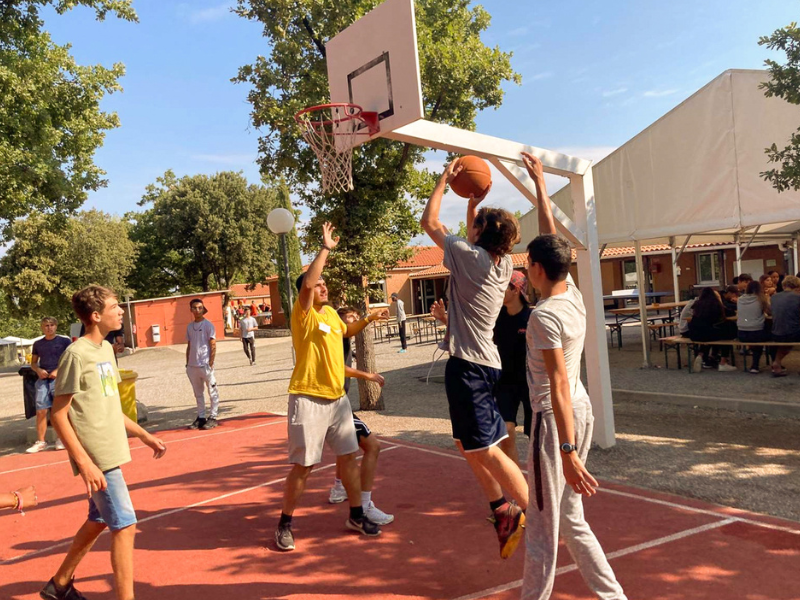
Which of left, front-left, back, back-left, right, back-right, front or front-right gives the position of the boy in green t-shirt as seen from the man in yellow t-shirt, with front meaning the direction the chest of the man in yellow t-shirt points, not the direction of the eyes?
right

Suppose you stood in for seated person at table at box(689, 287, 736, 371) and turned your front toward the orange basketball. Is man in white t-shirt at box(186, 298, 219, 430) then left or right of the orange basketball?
right

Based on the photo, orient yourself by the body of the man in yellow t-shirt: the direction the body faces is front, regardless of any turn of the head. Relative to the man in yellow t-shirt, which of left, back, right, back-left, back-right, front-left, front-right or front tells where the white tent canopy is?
left

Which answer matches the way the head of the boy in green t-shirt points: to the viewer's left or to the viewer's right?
to the viewer's right

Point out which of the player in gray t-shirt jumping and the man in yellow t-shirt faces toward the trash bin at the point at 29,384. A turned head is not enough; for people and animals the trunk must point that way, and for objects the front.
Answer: the player in gray t-shirt jumping

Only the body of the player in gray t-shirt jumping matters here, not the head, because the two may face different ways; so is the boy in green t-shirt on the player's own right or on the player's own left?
on the player's own left

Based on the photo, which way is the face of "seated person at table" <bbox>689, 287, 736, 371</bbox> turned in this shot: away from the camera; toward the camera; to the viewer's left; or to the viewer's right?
away from the camera

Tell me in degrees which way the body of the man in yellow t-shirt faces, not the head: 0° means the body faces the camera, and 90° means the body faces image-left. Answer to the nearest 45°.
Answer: approximately 315°

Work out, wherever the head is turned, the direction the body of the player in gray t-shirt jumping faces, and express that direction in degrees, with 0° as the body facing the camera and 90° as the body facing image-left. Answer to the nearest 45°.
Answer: approximately 135°

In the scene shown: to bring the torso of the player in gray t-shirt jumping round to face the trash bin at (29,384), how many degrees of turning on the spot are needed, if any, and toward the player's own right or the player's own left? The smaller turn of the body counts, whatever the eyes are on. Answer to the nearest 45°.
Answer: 0° — they already face it

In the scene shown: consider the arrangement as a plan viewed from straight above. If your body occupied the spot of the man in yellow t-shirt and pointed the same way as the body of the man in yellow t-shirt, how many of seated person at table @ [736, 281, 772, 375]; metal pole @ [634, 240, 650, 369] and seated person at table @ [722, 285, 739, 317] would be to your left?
3

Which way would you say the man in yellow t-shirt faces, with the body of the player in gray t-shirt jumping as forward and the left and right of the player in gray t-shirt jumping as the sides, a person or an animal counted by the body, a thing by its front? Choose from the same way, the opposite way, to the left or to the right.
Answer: the opposite way

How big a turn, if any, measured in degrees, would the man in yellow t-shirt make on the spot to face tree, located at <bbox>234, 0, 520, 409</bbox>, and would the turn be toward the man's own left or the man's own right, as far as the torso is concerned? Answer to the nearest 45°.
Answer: approximately 135° to the man's own left
